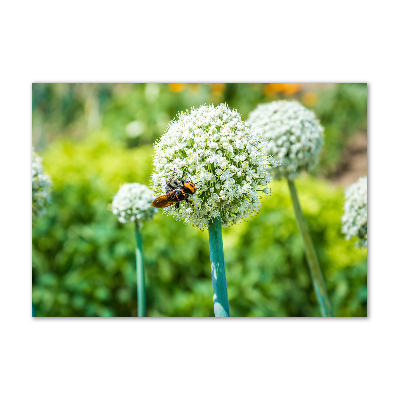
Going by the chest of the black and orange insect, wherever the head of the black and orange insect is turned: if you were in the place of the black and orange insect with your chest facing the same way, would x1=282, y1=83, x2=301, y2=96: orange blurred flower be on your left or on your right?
on your left

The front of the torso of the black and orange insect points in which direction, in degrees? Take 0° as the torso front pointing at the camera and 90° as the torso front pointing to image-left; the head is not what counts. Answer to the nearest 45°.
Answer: approximately 270°

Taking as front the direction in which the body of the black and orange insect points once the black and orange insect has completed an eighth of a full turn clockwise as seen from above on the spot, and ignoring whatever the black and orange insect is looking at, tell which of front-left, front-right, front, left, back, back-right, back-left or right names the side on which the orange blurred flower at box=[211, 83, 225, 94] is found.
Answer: back-left
